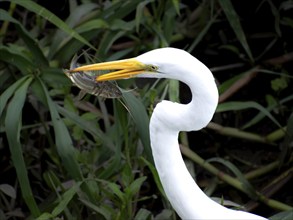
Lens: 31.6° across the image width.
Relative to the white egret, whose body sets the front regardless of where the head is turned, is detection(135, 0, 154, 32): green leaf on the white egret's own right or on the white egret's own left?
on the white egret's own right

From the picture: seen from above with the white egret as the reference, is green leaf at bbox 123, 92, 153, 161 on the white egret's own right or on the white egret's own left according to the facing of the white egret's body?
on the white egret's own right

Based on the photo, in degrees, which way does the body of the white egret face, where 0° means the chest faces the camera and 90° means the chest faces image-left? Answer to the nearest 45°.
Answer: approximately 90°

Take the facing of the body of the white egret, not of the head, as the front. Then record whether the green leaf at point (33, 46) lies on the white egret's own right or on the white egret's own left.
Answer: on the white egret's own right
